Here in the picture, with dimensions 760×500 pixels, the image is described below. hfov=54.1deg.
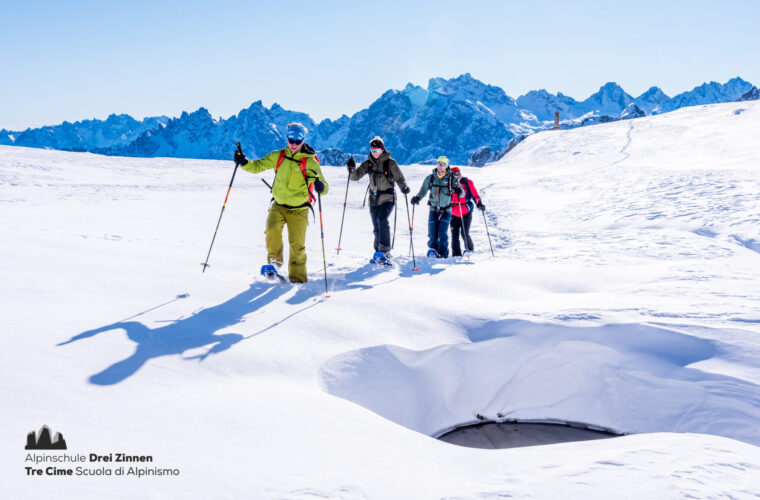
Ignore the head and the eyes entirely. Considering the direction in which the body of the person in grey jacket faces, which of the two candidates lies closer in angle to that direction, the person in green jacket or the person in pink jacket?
the person in green jacket

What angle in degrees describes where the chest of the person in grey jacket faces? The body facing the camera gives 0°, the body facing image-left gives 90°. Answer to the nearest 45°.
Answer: approximately 0°

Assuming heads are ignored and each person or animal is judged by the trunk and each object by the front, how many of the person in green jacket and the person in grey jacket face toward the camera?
2

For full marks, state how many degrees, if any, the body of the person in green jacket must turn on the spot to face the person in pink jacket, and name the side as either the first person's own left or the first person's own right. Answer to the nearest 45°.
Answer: approximately 135° to the first person's own left

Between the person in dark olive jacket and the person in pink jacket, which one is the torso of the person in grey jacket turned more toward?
the person in dark olive jacket

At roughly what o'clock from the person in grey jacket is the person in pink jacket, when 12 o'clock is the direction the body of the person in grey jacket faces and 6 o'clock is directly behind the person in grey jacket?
The person in pink jacket is roughly at 7 o'clock from the person in grey jacket.

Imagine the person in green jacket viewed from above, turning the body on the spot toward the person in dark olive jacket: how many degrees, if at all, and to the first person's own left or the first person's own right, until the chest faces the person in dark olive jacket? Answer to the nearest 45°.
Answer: approximately 135° to the first person's own left

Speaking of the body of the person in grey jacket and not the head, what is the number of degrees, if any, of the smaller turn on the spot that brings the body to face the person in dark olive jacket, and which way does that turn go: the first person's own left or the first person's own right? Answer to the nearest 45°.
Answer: approximately 45° to the first person's own right

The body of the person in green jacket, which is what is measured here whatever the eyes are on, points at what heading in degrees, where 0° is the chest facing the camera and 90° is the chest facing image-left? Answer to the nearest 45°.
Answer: approximately 0°
